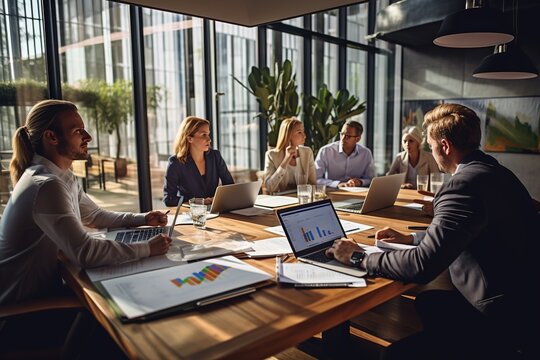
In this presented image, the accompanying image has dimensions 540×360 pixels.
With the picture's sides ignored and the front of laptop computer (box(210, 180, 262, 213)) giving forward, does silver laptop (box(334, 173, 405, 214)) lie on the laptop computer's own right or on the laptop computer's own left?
on the laptop computer's own right

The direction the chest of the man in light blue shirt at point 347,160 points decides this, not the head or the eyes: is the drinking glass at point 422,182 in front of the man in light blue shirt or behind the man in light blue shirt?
in front

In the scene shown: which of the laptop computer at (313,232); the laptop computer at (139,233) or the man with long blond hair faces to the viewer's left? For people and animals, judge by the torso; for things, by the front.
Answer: the laptop computer at (139,233)

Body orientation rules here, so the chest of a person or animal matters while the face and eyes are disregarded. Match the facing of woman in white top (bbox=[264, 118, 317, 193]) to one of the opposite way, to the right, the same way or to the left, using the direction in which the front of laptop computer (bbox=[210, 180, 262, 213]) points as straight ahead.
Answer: the opposite way

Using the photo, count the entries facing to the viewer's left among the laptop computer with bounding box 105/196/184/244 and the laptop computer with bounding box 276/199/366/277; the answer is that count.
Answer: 1

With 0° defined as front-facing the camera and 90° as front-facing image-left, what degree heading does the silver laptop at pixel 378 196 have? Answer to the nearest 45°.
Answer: approximately 135°

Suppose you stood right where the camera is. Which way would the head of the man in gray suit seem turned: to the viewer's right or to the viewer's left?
to the viewer's left

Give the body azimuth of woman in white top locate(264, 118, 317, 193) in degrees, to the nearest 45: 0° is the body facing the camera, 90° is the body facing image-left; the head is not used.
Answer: approximately 315°

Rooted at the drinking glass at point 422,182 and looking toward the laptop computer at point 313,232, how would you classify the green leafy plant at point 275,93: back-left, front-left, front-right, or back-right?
back-right

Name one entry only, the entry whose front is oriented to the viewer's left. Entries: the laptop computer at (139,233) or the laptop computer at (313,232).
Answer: the laptop computer at (139,233)

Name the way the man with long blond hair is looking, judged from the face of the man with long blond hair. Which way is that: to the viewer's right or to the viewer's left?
to the viewer's right

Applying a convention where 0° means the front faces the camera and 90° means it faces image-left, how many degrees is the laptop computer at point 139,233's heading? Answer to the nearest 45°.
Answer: approximately 90°

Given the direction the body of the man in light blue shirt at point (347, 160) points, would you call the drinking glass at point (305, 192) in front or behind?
in front

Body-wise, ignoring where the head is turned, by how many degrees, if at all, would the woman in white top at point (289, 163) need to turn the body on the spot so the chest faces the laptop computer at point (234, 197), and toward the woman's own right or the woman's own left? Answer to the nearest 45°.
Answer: approximately 45° to the woman's own right

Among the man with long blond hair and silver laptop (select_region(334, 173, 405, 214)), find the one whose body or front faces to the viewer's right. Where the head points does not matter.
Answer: the man with long blond hair
